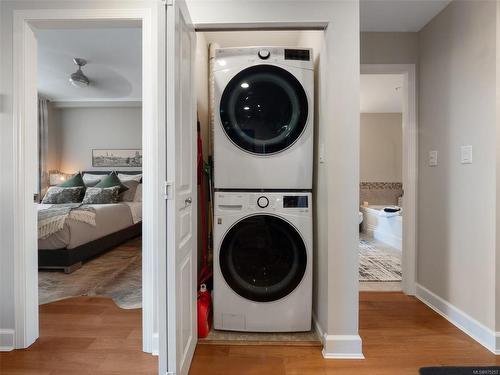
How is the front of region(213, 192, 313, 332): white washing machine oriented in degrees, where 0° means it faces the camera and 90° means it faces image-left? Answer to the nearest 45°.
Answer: approximately 0°

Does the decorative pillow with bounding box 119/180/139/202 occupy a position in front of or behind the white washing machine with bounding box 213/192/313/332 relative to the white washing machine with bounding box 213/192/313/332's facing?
behind

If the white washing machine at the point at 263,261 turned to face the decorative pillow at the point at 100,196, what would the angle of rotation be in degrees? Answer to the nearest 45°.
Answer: approximately 135° to its right

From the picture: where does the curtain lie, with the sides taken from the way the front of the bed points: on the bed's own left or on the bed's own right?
on the bed's own right

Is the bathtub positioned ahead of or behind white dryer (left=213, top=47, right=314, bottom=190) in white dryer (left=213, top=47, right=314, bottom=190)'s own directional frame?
behind

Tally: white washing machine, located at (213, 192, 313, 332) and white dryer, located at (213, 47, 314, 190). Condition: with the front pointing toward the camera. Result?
2
